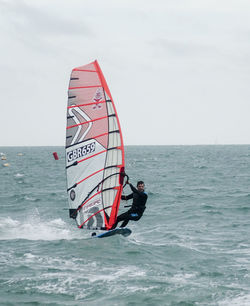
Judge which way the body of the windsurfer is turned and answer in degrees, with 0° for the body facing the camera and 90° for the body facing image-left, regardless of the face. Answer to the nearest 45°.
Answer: approximately 45°
